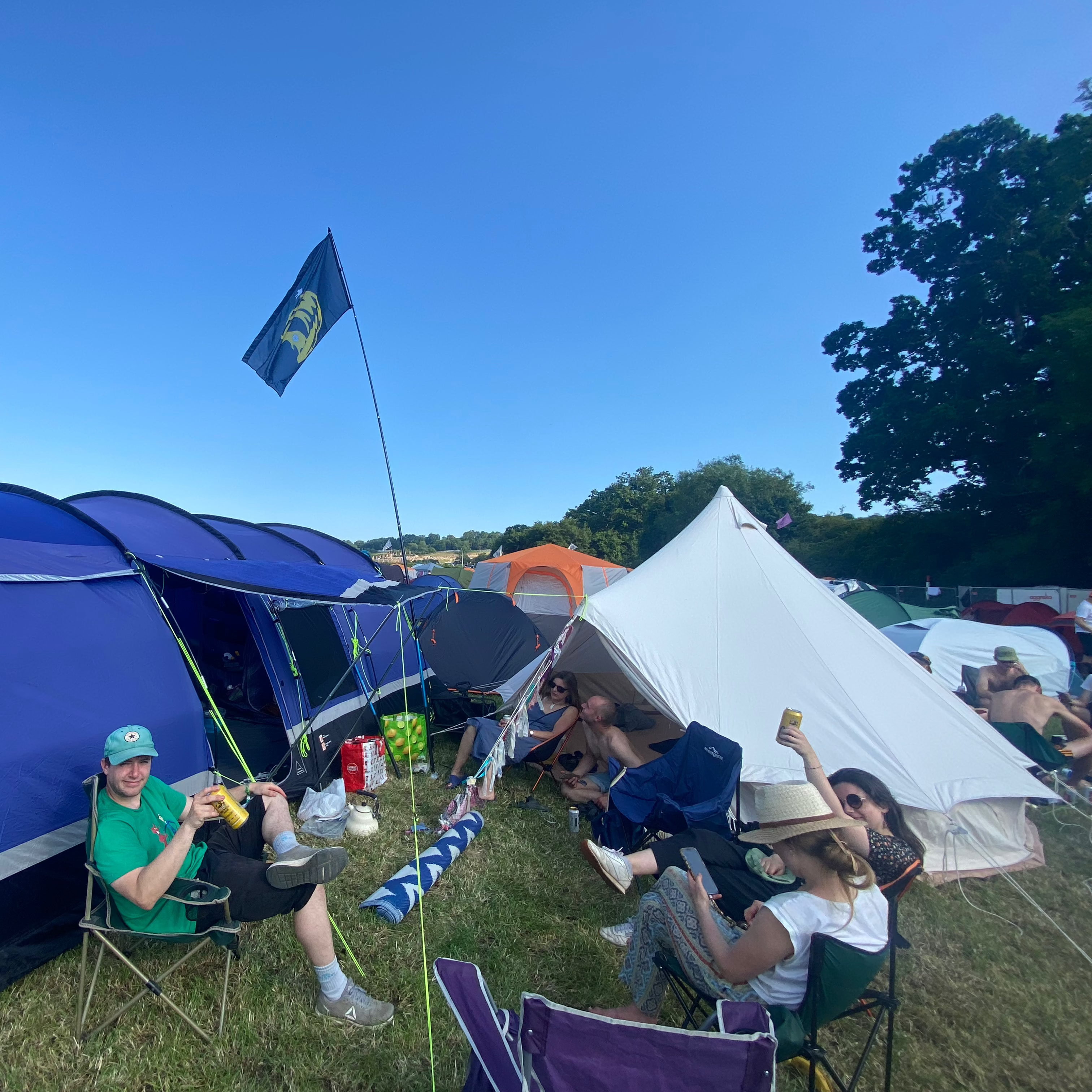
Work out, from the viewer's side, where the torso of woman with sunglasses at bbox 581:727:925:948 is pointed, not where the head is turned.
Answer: to the viewer's left

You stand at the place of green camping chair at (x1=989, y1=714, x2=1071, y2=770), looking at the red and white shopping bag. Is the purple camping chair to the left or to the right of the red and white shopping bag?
left

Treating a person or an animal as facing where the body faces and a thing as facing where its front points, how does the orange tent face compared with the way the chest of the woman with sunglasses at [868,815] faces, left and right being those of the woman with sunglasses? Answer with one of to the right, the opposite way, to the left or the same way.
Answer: to the left

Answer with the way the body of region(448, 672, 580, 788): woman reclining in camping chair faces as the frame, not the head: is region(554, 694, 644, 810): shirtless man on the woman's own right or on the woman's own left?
on the woman's own left

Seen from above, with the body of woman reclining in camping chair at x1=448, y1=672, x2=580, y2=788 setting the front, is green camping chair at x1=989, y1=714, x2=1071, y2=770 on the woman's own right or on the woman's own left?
on the woman's own left

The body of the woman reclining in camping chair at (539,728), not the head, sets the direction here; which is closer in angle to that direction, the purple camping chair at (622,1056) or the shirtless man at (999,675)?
the purple camping chair

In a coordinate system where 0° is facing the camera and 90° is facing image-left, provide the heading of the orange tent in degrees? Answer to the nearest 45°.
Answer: approximately 0°

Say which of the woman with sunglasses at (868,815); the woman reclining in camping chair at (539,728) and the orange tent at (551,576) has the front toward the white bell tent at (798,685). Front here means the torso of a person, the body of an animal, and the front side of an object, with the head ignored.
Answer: the orange tent
